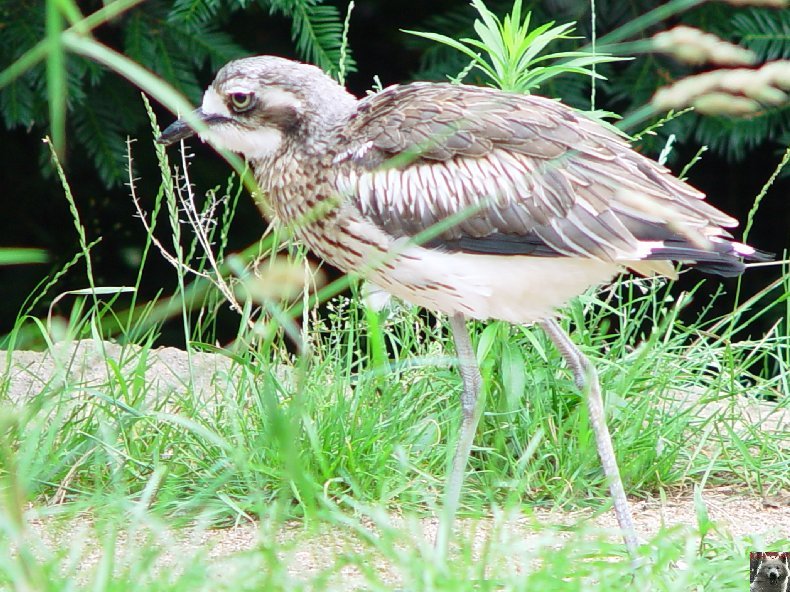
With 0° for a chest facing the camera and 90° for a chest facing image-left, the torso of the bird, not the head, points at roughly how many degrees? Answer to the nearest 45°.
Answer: approximately 90°

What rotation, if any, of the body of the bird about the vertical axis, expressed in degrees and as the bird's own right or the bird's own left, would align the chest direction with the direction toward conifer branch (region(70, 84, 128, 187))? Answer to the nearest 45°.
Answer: approximately 45° to the bird's own right

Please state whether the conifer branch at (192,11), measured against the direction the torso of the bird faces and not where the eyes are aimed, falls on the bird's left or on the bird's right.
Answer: on the bird's right
